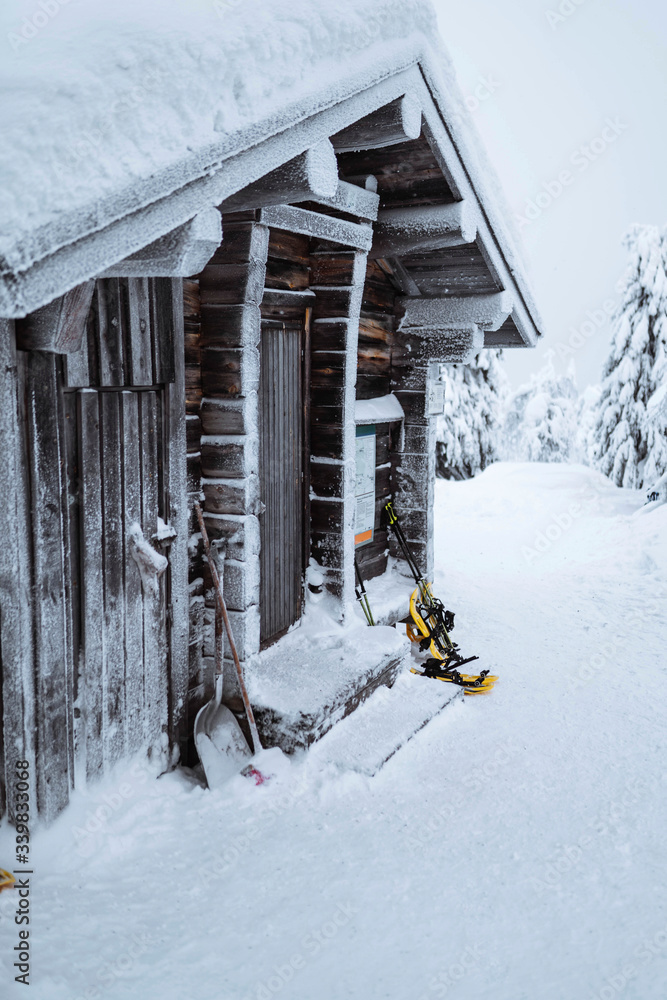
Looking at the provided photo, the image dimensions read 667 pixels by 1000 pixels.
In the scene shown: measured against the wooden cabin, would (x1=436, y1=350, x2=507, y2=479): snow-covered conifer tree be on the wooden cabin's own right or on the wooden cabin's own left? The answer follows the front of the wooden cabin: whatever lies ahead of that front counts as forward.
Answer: on the wooden cabin's own left

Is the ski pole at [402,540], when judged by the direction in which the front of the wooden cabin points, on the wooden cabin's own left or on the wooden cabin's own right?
on the wooden cabin's own left

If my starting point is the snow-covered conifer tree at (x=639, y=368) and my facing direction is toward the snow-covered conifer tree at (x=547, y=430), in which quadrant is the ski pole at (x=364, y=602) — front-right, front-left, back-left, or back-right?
back-left

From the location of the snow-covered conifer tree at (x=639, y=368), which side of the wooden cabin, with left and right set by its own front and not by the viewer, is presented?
left

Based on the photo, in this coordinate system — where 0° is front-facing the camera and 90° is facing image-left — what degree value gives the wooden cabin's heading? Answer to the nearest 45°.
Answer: approximately 315°

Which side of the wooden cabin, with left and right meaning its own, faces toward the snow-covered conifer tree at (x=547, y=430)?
left

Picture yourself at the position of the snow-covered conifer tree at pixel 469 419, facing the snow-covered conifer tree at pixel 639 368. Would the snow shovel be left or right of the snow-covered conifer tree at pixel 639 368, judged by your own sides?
right
